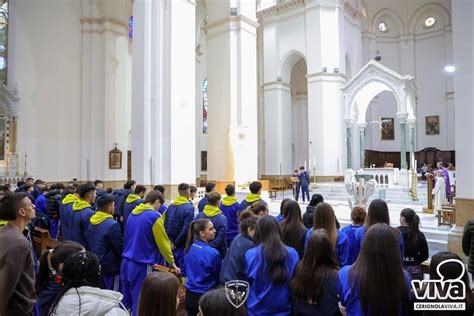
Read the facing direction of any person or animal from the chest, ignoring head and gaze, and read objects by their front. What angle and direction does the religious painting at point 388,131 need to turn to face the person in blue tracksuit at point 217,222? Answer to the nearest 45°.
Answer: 0° — it already faces them

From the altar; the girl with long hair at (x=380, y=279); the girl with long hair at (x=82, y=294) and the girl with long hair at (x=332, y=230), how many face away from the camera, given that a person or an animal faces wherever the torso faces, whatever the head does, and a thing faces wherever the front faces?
3

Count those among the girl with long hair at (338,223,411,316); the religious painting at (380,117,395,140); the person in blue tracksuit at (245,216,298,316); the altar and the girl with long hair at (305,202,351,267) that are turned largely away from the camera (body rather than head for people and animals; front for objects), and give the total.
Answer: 3

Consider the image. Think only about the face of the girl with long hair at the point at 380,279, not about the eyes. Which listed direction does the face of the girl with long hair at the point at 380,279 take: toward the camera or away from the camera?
away from the camera

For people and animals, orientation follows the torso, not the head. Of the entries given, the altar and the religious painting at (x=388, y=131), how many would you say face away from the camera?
0

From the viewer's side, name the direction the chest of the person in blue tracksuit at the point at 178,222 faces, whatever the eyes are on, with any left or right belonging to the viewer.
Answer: facing away from the viewer and to the right of the viewer

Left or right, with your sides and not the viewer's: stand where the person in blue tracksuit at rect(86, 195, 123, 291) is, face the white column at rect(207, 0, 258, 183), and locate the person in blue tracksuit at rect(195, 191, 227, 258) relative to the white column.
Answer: right

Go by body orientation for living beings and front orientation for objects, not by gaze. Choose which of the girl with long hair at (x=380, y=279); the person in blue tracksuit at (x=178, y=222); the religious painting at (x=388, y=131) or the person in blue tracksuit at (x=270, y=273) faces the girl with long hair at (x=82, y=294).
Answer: the religious painting

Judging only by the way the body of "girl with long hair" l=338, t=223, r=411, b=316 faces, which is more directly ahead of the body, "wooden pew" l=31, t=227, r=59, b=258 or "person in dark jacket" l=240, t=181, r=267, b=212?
the person in dark jacket

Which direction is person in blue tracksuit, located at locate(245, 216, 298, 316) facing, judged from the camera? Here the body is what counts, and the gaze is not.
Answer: away from the camera

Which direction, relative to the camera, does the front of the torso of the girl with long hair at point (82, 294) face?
away from the camera

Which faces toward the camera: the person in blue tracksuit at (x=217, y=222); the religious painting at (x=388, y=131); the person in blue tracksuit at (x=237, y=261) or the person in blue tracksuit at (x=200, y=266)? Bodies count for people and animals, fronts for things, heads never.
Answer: the religious painting

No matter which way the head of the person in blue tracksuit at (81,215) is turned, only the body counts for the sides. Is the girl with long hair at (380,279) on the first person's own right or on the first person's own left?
on the first person's own right

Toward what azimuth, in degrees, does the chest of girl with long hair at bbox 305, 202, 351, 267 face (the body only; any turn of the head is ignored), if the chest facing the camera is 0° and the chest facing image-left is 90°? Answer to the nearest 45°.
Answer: approximately 180°

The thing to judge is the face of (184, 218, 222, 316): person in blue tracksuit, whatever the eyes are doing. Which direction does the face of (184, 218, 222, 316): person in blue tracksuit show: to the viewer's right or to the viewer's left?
to the viewer's right
